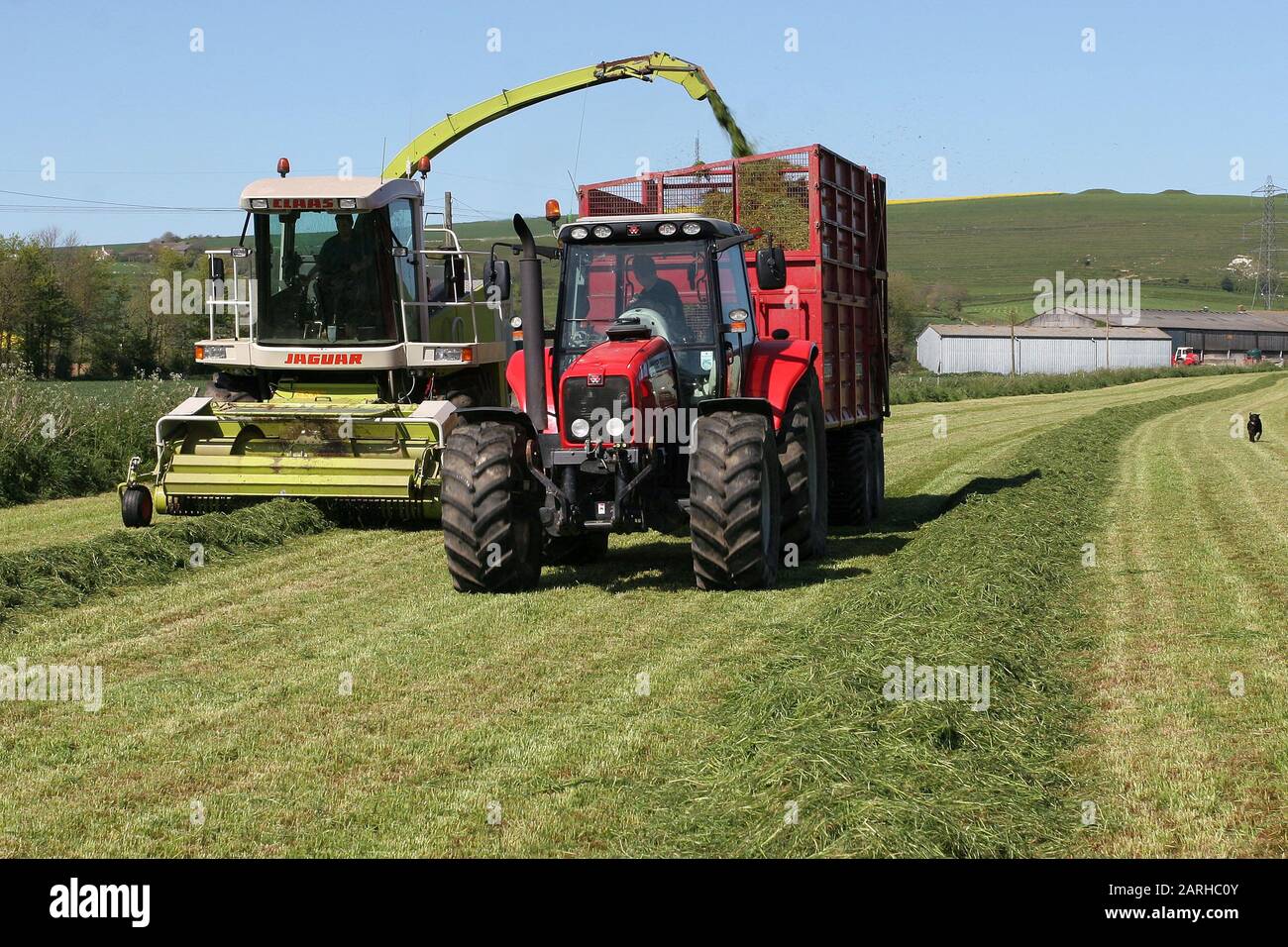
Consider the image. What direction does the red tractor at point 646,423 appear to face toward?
toward the camera

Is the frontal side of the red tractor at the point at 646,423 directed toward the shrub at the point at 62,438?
no

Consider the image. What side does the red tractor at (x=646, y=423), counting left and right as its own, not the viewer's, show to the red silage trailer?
back
